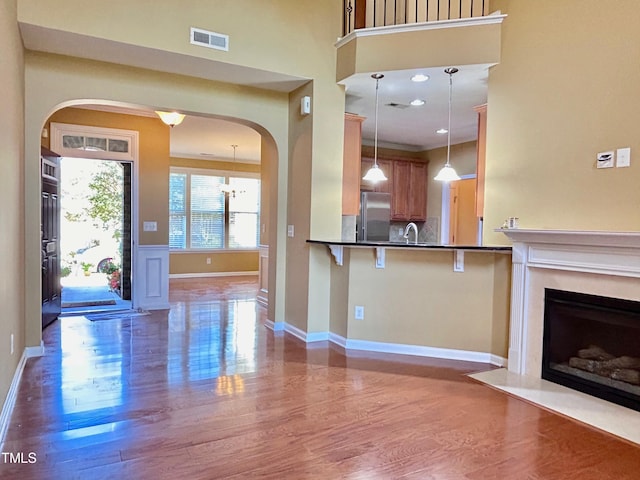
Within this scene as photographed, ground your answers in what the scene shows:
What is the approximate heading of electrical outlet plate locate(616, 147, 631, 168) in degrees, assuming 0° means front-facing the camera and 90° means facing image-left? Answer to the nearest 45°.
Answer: approximately 45°

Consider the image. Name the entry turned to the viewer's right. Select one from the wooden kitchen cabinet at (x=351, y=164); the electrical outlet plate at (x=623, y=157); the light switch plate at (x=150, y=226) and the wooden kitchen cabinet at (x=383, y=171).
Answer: the wooden kitchen cabinet at (x=351, y=164)

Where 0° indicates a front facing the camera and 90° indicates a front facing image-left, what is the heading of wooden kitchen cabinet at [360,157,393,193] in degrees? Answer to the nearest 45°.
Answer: approximately 0°

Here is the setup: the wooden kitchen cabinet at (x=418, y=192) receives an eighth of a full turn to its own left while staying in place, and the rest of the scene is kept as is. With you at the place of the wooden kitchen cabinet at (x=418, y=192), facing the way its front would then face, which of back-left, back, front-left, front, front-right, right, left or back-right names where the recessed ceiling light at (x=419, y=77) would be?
front-right

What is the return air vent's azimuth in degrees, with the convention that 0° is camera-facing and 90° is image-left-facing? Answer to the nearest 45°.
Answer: approximately 315°

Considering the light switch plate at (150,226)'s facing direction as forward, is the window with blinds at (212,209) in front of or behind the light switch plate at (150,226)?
behind

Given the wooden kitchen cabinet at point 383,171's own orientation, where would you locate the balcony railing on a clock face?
The balcony railing is roughly at 12 o'clock from the wooden kitchen cabinet.

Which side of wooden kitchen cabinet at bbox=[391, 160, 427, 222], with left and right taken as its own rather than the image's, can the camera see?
front

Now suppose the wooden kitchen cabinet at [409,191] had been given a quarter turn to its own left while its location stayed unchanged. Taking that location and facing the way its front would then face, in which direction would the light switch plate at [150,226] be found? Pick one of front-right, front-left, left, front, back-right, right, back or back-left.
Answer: back-right

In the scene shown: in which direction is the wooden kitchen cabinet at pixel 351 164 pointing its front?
to the viewer's right

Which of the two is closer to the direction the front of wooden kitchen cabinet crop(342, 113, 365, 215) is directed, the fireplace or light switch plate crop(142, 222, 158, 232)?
the fireplace

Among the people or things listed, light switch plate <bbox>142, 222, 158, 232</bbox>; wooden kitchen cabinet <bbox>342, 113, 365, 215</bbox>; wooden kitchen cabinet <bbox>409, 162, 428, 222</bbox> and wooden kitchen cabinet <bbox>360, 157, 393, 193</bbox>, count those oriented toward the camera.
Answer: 3
